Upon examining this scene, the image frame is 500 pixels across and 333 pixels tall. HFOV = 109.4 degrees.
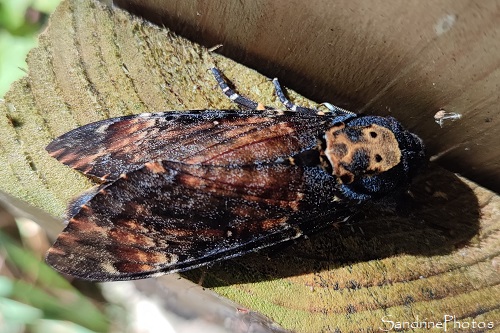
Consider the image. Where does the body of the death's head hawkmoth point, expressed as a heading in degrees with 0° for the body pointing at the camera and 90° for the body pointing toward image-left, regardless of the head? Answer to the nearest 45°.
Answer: approximately 270°
